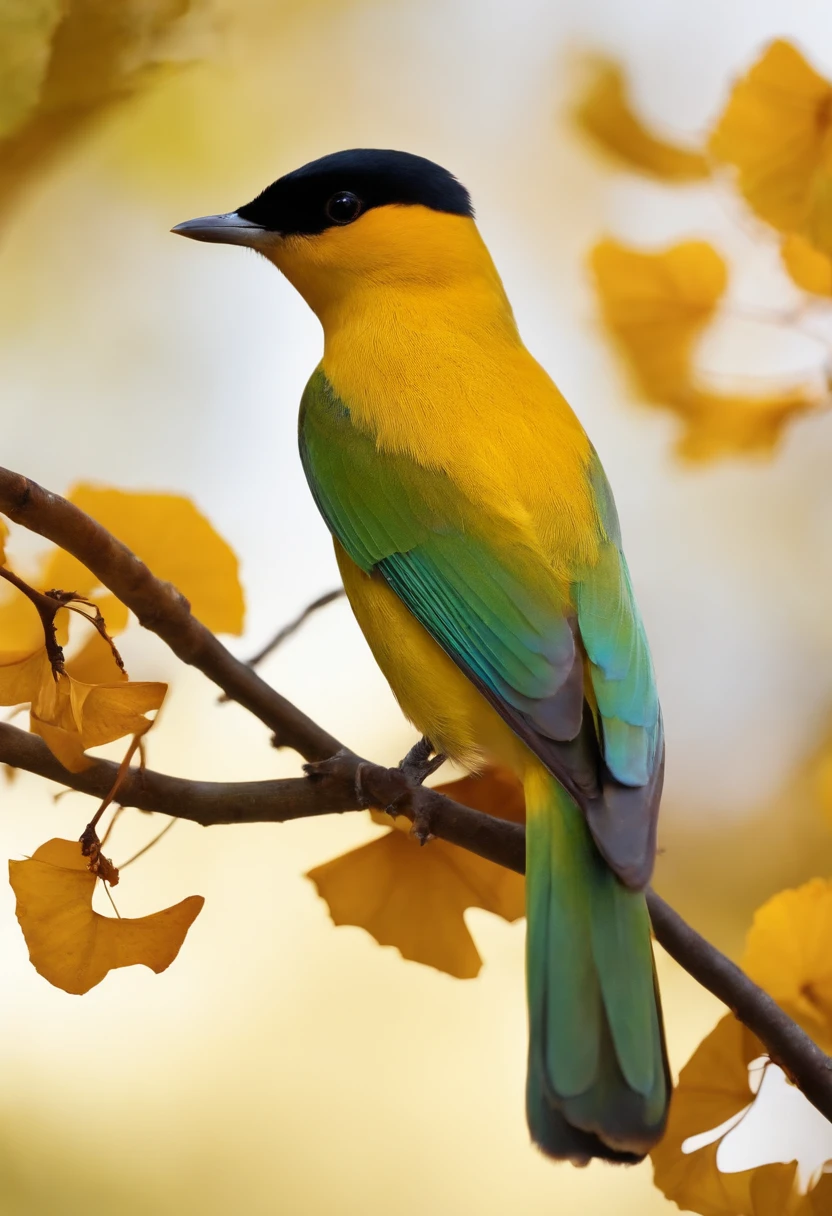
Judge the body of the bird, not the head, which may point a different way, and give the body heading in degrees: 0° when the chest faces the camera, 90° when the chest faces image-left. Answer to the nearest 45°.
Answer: approximately 135°
